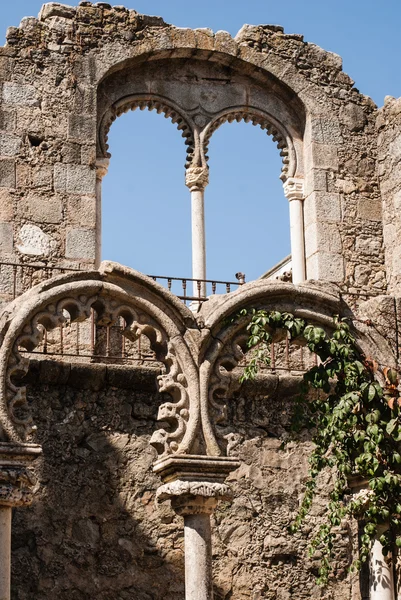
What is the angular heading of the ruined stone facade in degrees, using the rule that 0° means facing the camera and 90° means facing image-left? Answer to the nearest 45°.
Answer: approximately 0°
